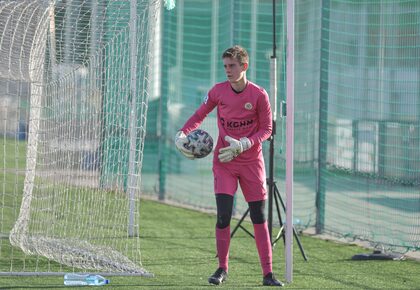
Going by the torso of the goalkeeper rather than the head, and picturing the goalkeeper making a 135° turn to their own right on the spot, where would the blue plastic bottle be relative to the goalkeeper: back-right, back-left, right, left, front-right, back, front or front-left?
front-left

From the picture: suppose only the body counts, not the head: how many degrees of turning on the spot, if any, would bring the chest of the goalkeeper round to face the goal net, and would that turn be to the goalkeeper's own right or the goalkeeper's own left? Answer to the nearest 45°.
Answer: approximately 135° to the goalkeeper's own right

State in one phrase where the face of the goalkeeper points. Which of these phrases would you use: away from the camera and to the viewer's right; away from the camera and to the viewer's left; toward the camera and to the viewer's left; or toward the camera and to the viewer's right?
toward the camera and to the viewer's left

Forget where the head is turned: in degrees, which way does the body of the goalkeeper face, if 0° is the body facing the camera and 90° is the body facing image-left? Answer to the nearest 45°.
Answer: approximately 0°
